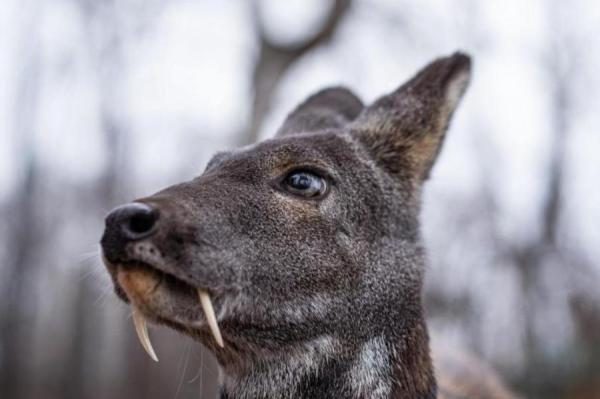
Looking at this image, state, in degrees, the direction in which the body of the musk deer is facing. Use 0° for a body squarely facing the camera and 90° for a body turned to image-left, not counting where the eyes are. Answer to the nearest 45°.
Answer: approximately 45°

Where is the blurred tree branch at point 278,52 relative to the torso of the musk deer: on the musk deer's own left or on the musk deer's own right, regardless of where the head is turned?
on the musk deer's own right
